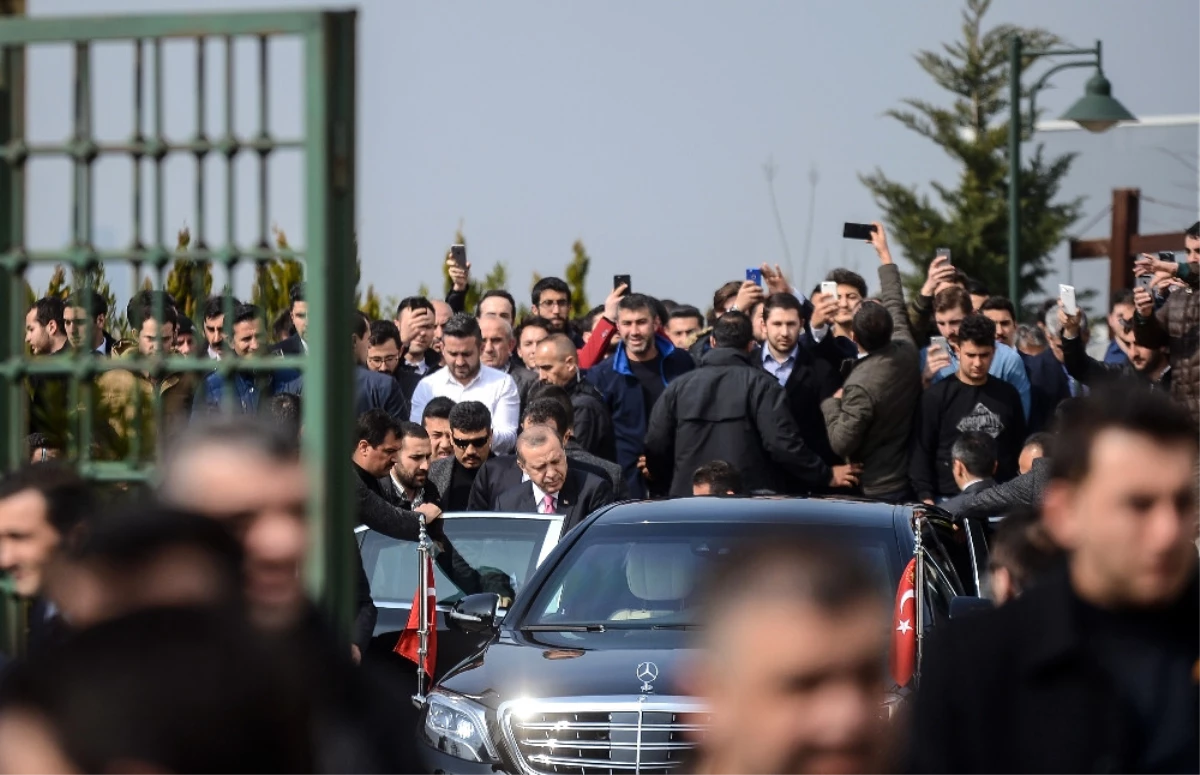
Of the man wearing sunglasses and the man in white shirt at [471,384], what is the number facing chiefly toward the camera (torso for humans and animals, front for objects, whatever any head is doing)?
2

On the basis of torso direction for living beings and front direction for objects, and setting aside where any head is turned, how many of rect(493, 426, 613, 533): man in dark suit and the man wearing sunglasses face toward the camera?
2

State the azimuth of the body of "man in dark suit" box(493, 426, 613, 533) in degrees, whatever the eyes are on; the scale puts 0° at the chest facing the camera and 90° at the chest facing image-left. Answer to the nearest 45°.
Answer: approximately 0°

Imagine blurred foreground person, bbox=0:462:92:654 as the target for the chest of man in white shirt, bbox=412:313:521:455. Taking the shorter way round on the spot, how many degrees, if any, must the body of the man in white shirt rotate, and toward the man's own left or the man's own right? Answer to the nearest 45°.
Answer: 0° — they already face them

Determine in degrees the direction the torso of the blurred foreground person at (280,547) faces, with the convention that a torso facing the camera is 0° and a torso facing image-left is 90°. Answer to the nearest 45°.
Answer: approximately 315°
